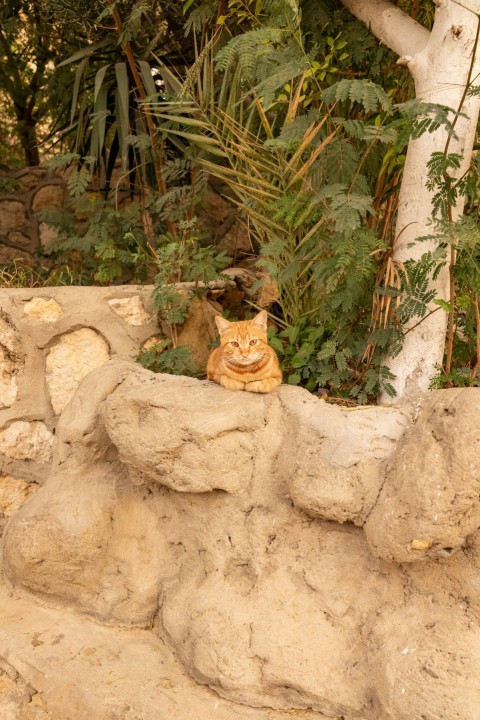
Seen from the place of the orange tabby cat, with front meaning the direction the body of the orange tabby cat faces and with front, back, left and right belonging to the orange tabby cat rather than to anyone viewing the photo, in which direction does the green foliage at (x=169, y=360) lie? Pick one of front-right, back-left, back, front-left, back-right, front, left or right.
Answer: back-right

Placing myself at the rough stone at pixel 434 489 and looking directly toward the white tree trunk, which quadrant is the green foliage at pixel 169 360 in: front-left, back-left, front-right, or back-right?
front-left

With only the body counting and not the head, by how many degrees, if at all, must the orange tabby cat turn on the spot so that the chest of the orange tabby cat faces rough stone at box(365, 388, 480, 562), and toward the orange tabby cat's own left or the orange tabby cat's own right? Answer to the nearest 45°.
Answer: approximately 45° to the orange tabby cat's own left

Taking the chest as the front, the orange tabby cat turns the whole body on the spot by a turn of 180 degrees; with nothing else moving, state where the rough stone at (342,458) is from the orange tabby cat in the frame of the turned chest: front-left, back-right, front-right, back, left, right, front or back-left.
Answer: back-right

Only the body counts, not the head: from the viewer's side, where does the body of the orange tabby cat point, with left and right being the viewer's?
facing the viewer
